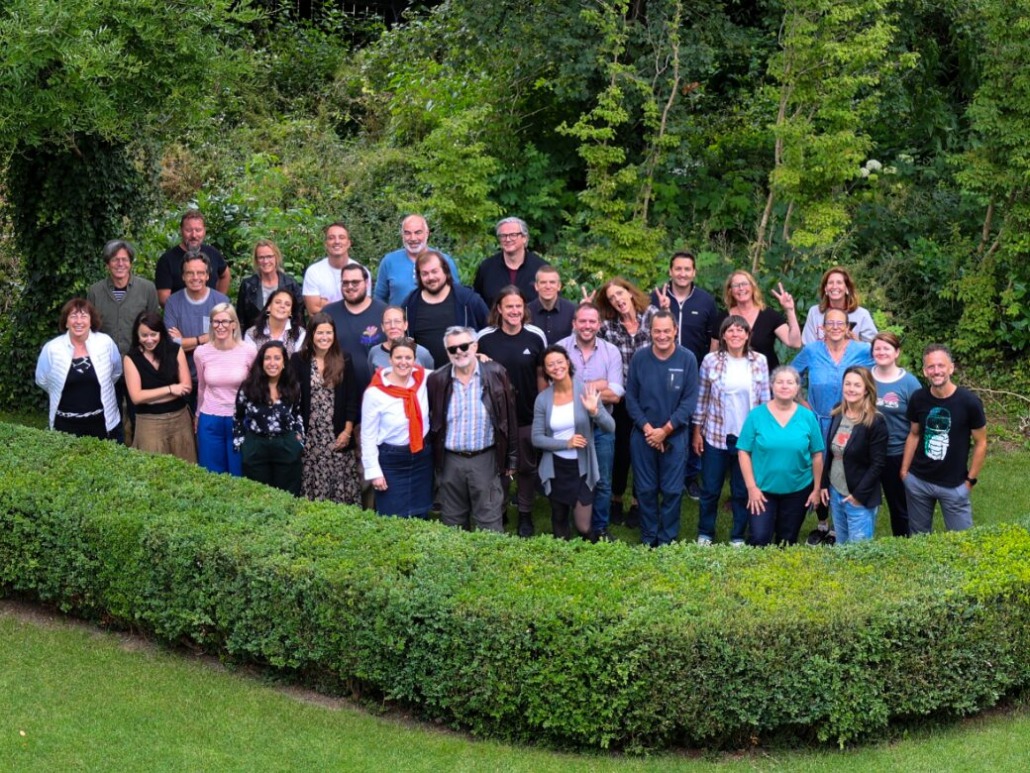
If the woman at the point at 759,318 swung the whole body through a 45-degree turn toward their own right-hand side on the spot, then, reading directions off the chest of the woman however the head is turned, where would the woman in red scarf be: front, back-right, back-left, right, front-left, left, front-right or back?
front

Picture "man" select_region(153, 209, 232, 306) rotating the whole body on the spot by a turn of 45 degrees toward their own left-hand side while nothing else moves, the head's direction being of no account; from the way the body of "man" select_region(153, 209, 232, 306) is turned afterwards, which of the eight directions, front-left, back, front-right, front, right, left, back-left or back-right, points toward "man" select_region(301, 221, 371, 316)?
front

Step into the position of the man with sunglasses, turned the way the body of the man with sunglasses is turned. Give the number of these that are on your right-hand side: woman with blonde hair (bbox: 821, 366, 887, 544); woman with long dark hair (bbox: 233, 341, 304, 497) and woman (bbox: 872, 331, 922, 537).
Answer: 1

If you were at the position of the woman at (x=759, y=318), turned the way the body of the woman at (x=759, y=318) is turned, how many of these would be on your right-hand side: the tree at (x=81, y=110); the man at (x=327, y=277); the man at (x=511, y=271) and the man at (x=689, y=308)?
4

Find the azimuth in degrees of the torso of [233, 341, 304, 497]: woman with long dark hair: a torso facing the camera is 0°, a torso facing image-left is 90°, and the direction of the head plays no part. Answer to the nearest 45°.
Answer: approximately 0°

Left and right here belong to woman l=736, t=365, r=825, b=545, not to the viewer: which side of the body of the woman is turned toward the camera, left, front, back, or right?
front

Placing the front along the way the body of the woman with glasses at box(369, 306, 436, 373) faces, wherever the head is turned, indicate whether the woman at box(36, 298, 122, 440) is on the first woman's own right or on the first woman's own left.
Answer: on the first woman's own right

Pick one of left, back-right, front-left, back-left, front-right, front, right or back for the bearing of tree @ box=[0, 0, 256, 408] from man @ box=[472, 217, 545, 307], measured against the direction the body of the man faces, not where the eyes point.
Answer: right

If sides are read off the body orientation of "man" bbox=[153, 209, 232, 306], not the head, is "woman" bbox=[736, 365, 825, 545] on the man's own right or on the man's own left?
on the man's own left

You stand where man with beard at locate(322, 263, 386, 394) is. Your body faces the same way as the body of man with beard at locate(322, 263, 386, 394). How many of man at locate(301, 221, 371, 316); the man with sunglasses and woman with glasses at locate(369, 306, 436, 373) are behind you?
1
